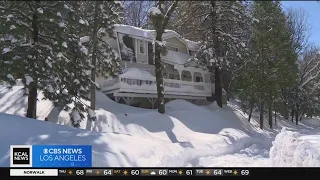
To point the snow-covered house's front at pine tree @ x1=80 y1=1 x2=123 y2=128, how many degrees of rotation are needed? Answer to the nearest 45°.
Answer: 0° — it already faces it

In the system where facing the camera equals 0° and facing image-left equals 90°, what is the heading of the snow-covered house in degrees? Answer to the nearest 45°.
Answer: approximately 0°

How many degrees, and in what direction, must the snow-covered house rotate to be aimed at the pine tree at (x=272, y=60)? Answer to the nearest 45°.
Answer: approximately 45° to its left

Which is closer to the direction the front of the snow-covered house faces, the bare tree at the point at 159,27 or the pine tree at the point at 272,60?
the bare tree

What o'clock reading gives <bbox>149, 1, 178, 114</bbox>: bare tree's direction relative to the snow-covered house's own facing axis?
The bare tree is roughly at 12 o'clock from the snow-covered house.

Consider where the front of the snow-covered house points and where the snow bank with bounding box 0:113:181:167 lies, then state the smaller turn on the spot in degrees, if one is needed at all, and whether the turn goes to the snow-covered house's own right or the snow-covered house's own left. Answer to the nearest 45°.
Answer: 0° — it already faces it
